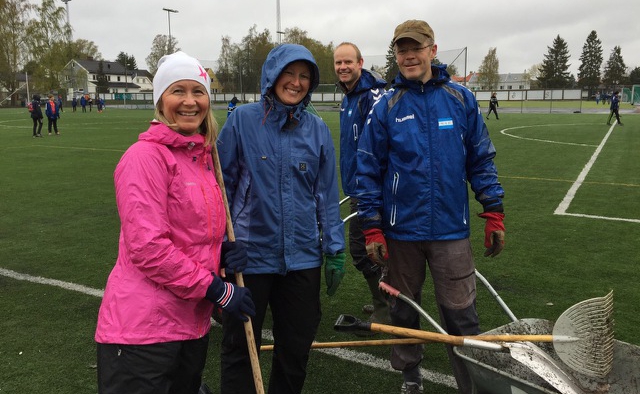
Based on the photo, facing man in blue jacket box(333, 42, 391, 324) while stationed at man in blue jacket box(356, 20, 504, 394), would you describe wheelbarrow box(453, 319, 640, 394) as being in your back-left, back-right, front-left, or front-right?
back-right

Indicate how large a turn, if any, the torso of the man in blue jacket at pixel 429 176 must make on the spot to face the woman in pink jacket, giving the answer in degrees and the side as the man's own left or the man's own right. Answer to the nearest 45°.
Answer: approximately 45° to the man's own right

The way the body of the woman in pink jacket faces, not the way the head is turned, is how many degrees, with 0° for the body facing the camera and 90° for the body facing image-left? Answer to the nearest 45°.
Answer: approximately 315°

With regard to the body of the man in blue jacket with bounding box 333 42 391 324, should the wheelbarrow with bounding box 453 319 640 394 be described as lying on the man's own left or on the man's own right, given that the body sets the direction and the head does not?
on the man's own left

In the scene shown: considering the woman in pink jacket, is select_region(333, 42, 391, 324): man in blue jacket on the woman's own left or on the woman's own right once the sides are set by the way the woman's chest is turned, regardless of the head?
on the woman's own left

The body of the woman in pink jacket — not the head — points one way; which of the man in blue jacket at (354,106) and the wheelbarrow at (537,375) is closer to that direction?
the wheelbarrow
